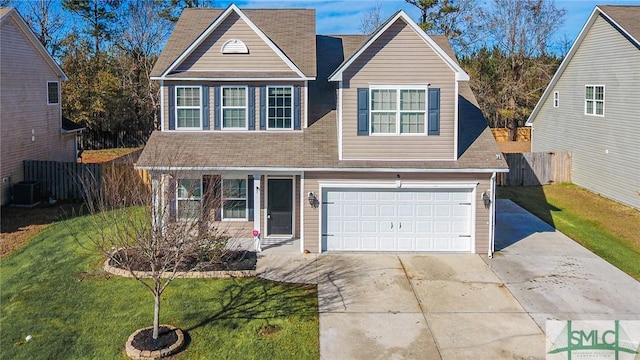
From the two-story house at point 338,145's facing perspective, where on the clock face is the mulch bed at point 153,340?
The mulch bed is roughly at 1 o'clock from the two-story house.

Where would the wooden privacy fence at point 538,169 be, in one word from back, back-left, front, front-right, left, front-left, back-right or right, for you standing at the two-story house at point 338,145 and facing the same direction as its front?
back-left

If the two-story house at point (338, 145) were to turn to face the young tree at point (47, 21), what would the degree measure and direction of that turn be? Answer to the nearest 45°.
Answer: approximately 135° to its right

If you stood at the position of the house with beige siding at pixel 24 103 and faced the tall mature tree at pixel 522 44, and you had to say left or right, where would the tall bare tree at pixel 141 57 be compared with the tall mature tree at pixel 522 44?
left

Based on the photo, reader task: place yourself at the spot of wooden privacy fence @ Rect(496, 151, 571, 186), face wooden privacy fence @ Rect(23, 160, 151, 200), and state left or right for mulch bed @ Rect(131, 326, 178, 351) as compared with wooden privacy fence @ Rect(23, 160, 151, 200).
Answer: left

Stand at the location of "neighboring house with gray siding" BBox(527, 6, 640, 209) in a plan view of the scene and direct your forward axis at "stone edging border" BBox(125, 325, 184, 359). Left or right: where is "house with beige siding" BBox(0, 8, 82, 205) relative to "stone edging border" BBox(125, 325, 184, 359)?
right

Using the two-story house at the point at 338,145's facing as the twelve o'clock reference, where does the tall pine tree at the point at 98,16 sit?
The tall pine tree is roughly at 5 o'clock from the two-story house.

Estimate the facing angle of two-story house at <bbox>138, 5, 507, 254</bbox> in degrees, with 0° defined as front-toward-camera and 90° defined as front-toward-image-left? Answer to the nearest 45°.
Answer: approximately 0°
